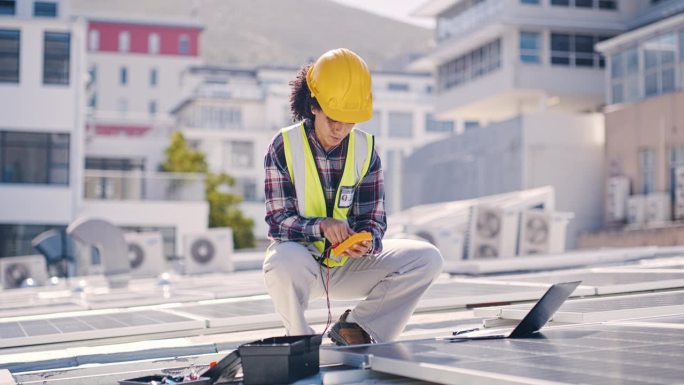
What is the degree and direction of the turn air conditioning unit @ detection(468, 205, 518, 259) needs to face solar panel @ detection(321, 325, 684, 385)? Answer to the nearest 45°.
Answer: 0° — it already faces it

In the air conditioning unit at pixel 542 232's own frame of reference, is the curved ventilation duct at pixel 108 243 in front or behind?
in front

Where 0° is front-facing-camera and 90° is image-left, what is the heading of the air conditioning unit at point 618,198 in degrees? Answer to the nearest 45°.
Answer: approximately 45°

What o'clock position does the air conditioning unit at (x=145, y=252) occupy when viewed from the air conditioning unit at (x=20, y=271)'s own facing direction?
the air conditioning unit at (x=145, y=252) is roughly at 10 o'clock from the air conditioning unit at (x=20, y=271).

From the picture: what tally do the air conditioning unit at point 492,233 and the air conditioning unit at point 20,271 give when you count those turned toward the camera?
2

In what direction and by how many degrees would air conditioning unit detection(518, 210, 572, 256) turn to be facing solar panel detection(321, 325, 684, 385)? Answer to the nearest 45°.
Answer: approximately 45° to its left

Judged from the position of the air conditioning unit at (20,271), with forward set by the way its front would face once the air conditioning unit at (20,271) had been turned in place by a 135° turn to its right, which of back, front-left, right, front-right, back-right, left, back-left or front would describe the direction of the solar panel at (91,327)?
back-left

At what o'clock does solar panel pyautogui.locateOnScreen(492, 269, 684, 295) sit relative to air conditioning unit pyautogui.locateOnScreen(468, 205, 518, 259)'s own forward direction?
The solar panel is roughly at 12 o'clock from the air conditioning unit.

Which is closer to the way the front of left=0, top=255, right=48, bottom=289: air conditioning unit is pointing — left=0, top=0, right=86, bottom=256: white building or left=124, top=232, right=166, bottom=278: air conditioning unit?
the air conditioning unit

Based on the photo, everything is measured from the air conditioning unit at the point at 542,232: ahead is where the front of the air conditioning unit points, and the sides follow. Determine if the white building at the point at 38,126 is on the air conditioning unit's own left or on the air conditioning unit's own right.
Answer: on the air conditioning unit's own right

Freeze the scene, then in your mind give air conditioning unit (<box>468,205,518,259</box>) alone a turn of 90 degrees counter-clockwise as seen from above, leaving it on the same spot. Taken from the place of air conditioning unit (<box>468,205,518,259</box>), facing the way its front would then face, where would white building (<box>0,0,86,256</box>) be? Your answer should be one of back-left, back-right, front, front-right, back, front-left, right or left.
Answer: back-left

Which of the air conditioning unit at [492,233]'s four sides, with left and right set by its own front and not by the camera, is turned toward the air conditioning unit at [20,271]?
right

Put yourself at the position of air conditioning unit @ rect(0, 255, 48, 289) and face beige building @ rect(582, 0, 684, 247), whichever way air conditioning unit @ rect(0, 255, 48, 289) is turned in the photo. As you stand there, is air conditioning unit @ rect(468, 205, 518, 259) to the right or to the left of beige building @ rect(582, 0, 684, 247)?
right

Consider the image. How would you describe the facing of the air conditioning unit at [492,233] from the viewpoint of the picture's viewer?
facing the viewer

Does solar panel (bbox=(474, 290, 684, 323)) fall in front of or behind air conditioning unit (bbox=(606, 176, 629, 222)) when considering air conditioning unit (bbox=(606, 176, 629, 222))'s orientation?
in front

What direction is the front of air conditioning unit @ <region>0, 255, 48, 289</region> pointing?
toward the camera
